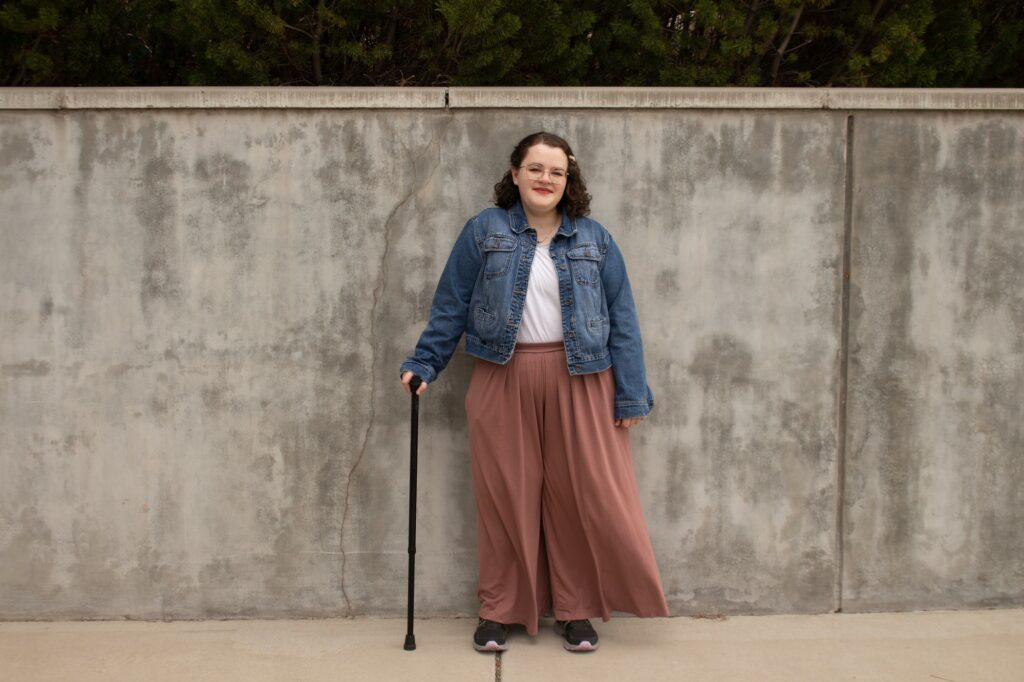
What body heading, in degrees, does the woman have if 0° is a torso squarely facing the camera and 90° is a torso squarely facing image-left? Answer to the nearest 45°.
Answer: approximately 0°
